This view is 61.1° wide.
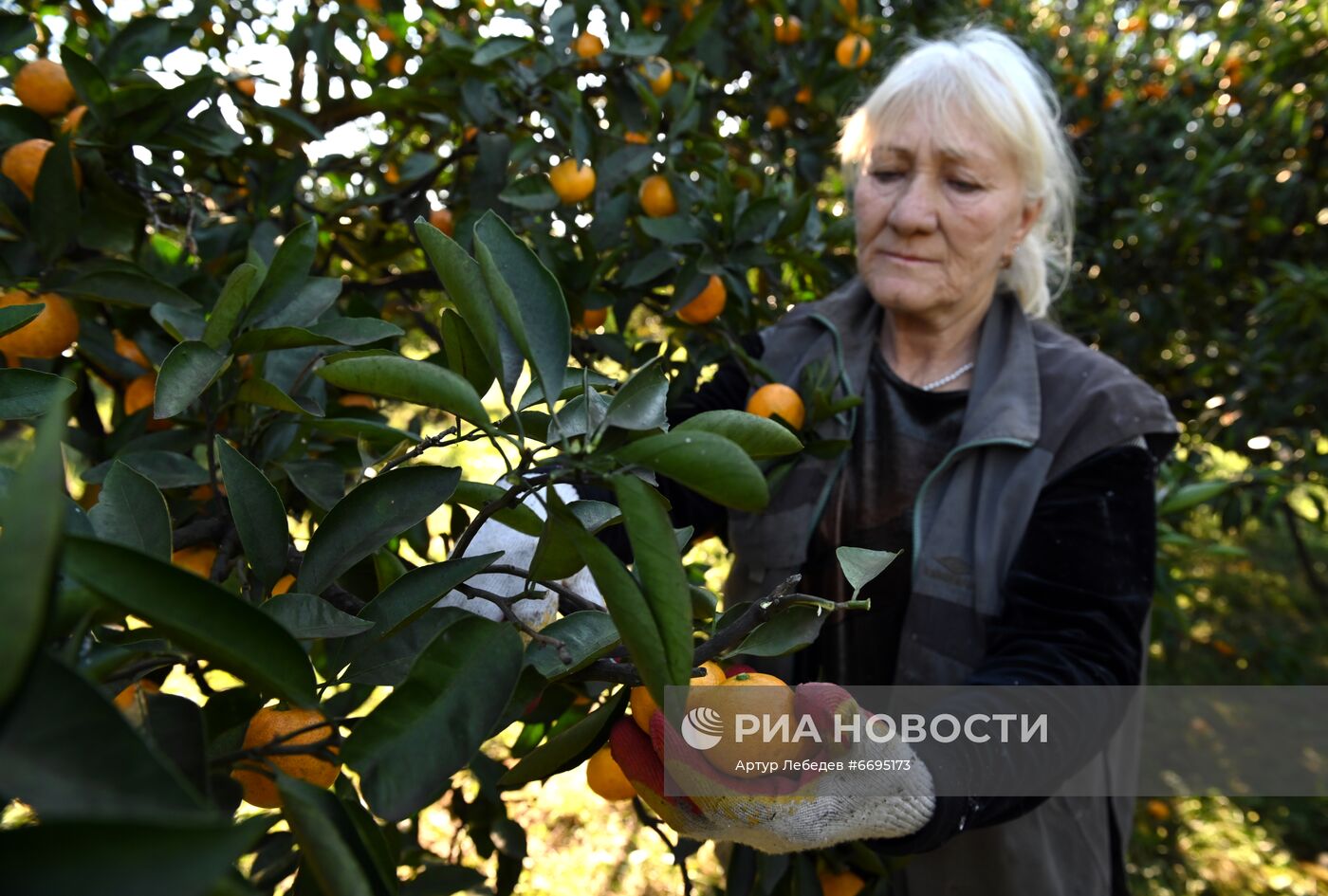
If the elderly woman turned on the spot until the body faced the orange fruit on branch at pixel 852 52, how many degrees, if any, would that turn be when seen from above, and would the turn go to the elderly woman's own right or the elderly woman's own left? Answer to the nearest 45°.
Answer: approximately 135° to the elderly woman's own right

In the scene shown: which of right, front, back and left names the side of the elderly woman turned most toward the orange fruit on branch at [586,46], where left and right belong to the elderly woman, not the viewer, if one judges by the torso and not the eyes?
right

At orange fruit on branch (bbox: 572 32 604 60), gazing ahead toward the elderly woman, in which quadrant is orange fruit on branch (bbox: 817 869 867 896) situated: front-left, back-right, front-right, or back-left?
front-right

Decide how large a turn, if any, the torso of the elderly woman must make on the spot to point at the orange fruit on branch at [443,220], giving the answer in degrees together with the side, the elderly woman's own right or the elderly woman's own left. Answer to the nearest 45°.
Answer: approximately 45° to the elderly woman's own right

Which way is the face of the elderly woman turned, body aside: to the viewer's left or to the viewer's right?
to the viewer's left

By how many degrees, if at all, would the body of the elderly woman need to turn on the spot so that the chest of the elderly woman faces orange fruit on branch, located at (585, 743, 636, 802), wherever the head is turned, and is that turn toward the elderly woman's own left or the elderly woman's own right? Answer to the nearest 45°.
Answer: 0° — they already face it
